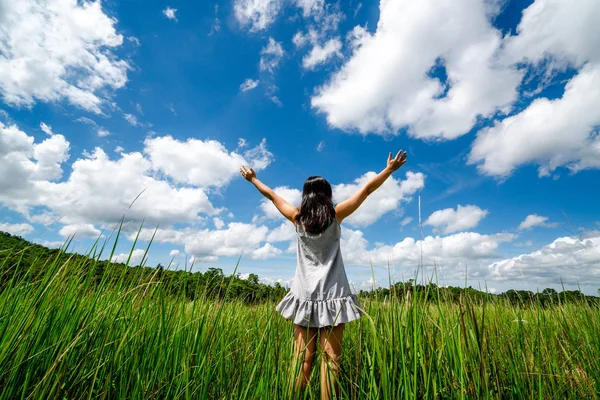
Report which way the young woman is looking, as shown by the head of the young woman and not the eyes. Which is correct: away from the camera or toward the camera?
away from the camera

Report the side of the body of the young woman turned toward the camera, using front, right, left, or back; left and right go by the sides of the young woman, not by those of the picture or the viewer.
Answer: back
